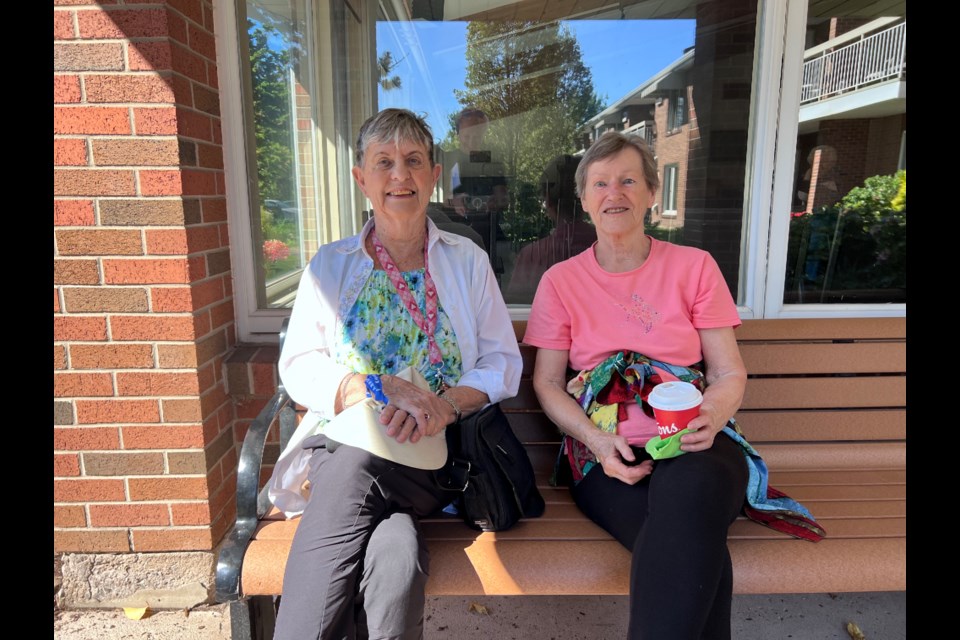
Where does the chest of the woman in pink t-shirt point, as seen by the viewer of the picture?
toward the camera

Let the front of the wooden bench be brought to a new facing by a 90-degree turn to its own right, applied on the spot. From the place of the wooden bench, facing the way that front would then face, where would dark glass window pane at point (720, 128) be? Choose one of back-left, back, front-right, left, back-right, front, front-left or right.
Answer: right

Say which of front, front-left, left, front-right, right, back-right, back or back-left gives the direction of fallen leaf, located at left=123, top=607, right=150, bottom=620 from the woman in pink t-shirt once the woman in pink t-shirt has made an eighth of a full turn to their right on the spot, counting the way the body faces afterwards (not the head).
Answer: front-right

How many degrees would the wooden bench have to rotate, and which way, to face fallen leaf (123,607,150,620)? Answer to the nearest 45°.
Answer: approximately 90° to its right

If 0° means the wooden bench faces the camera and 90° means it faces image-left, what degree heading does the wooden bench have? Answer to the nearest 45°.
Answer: approximately 0°
